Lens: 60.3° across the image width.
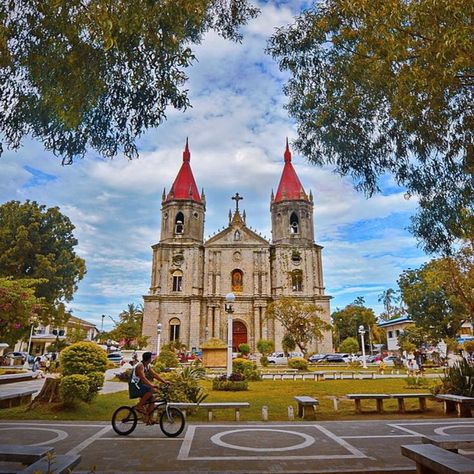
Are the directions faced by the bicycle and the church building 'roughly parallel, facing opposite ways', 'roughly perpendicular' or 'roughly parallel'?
roughly perpendicular

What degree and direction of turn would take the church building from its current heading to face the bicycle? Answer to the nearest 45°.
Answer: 0° — it already faces it

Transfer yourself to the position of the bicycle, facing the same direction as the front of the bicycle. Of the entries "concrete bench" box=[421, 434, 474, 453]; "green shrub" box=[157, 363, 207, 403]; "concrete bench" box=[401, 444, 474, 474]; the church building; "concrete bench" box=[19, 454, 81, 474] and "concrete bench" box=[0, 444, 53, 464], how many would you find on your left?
2

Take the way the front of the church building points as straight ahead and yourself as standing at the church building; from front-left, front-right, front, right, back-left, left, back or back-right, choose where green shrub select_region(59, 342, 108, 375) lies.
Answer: front

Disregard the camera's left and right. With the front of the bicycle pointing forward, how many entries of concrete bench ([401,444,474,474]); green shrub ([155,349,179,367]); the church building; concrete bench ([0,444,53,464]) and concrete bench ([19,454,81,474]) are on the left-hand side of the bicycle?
2

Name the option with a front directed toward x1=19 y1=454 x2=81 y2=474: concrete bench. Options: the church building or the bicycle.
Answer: the church building

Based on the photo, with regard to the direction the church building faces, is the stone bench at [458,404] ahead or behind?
ahead

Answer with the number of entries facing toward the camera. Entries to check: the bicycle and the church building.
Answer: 1

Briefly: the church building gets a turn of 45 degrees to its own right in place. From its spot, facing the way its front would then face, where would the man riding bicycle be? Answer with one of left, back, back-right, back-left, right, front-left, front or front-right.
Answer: front-left

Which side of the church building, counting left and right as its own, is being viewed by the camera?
front

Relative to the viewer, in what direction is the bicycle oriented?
to the viewer's right

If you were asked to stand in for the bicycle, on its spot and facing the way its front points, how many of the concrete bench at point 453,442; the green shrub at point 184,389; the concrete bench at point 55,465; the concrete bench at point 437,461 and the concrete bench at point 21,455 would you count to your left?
1

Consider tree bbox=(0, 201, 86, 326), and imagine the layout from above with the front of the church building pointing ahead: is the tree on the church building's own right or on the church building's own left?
on the church building's own right

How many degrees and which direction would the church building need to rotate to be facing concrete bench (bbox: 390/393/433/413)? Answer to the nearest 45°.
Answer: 0° — it already faces it

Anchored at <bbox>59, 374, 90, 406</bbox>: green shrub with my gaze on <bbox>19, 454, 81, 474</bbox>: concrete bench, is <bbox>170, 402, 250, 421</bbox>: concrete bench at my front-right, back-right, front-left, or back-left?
front-left

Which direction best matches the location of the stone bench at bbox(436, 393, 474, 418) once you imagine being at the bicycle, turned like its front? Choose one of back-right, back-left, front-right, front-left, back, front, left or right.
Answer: front
